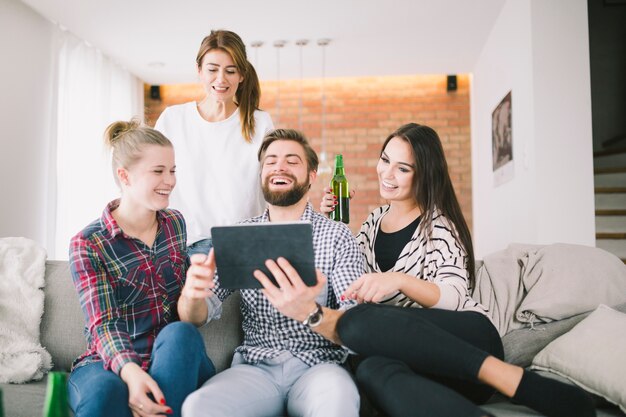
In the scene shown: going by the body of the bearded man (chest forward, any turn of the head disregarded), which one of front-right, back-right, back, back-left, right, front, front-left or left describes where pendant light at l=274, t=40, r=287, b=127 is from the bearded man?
back

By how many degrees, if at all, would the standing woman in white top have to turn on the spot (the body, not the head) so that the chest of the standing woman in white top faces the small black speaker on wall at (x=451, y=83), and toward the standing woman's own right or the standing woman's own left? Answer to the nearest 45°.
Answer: approximately 135° to the standing woman's own left

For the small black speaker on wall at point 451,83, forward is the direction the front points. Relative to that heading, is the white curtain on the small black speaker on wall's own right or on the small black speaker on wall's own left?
on the small black speaker on wall's own right

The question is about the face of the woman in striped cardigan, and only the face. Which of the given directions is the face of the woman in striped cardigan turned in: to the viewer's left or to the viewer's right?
to the viewer's left

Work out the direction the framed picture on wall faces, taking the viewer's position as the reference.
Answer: facing to the left of the viewer

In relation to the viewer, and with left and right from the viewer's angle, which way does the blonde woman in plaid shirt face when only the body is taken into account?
facing the viewer and to the right of the viewer

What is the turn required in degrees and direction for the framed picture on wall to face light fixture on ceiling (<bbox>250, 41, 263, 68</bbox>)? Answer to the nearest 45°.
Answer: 0° — it already faces it

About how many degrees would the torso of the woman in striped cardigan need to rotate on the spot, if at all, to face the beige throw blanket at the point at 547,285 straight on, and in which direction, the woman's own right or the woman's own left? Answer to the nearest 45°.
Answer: approximately 180°

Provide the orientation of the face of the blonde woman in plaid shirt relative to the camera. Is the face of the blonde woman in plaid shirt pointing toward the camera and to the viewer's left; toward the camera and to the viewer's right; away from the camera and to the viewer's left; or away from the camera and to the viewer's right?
toward the camera and to the viewer's right
